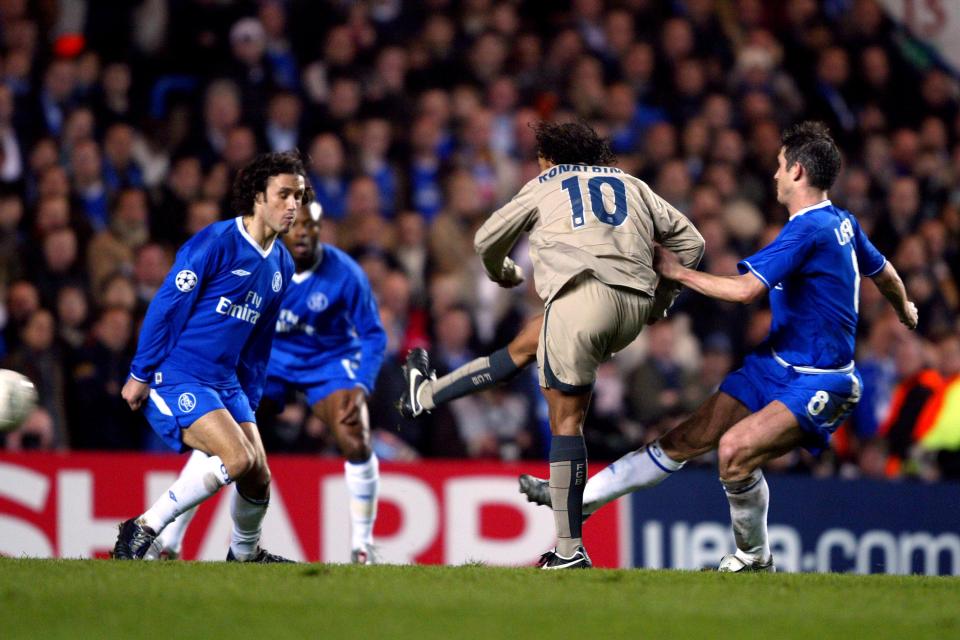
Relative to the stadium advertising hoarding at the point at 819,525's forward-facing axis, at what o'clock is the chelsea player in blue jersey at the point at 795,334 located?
The chelsea player in blue jersey is roughly at 12 o'clock from the stadium advertising hoarding.

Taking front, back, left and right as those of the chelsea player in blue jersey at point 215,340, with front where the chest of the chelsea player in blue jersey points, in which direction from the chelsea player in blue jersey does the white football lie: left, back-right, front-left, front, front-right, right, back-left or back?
back-right

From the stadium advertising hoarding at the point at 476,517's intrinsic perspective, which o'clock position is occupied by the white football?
The white football is roughly at 1 o'clock from the stadium advertising hoarding.

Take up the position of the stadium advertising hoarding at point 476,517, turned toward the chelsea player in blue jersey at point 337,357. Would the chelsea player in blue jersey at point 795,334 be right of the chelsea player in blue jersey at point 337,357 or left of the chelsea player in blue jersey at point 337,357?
left

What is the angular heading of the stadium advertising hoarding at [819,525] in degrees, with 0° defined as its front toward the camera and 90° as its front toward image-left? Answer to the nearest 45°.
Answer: approximately 0°

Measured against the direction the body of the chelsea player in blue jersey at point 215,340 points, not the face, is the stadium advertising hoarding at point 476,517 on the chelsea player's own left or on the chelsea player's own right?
on the chelsea player's own left

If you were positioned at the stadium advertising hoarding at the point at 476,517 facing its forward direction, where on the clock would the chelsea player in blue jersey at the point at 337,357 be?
The chelsea player in blue jersey is roughly at 1 o'clock from the stadium advertising hoarding.

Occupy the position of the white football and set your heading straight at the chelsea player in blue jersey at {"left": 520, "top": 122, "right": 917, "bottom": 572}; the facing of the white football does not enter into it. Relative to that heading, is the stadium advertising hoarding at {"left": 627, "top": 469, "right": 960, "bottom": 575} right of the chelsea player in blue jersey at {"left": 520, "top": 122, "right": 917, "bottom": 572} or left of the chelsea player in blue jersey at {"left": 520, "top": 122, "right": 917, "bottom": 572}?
left

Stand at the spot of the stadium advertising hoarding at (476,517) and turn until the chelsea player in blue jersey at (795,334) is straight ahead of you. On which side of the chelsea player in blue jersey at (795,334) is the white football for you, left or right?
right
